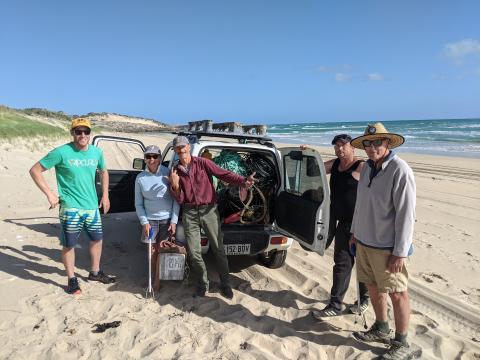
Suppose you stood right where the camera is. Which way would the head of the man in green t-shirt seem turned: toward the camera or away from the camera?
toward the camera

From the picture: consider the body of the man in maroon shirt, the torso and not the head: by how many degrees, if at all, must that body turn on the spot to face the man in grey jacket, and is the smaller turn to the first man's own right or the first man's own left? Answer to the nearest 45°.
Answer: approximately 45° to the first man's own left

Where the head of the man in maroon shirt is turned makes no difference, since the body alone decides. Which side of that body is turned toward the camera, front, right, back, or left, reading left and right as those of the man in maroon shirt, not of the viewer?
front

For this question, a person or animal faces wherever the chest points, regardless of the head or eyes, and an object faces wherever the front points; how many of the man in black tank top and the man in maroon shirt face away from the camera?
0

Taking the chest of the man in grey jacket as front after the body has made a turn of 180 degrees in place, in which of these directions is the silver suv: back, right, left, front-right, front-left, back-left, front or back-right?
left

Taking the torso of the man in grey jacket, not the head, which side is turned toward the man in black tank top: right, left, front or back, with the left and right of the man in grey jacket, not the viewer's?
right

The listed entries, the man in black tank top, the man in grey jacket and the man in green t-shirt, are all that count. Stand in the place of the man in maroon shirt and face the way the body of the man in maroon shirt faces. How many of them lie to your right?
1

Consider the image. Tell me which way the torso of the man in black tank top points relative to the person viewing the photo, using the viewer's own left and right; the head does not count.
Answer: facing the viewer and to the left of the viewer

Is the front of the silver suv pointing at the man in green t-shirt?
no

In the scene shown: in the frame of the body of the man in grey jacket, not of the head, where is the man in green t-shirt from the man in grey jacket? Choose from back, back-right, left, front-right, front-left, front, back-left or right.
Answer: front-right

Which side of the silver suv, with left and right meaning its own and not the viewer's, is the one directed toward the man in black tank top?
back

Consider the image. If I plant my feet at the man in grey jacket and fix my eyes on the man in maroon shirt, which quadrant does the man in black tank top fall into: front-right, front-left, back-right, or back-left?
front-right

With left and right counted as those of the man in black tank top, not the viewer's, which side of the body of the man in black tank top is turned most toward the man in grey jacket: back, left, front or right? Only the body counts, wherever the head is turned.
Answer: left

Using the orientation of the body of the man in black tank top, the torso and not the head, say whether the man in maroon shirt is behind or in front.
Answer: in front

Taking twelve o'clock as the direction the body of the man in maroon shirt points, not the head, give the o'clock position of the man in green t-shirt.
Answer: The man in green t-shirt is roughly at 3 o'clock from the man in maroon shirt.

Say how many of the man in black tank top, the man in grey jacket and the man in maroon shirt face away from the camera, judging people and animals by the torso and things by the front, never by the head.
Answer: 0

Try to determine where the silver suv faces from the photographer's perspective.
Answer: facing away from the viewer and to the left of the viewer
